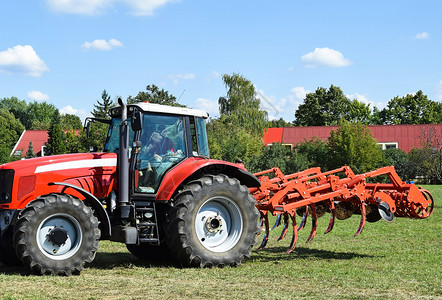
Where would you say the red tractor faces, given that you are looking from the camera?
facing the viewer and to the left of the viewer

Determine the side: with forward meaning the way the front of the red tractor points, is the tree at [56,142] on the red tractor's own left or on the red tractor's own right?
on the red tractor's own right

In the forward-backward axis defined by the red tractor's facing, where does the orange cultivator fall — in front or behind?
behind
